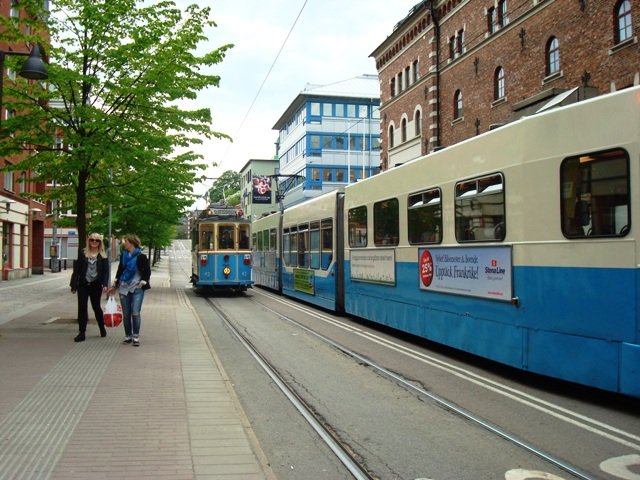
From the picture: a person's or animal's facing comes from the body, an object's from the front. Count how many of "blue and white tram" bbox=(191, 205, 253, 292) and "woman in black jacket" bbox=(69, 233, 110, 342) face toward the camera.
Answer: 2

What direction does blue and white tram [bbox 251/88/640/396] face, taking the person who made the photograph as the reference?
facing away from the viewer and to the left of the viewer

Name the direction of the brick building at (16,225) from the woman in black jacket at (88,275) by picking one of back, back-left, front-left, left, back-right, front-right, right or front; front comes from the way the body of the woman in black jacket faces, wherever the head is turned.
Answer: back

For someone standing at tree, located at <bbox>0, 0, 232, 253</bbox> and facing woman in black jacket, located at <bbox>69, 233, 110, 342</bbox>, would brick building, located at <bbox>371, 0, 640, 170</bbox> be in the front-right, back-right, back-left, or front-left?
back-left

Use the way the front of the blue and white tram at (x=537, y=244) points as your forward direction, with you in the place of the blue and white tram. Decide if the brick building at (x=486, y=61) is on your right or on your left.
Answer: on your right

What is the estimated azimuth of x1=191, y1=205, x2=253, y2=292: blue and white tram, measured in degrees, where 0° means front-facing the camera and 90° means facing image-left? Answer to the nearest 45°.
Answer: approximately 0°

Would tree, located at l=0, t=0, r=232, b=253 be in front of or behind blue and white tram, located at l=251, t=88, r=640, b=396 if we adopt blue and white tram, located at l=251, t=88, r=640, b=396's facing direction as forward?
in front

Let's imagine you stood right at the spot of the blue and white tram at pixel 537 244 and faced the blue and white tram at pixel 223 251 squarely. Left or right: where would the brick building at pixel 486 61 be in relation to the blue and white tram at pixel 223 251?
right

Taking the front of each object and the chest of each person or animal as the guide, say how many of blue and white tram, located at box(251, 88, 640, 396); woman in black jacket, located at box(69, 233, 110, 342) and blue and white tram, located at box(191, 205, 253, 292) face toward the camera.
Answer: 2

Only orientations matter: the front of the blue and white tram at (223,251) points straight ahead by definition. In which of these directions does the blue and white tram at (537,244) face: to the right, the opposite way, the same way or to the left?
the opposite way
